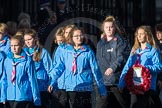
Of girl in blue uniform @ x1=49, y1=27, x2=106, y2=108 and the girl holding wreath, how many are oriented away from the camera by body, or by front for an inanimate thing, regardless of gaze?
0

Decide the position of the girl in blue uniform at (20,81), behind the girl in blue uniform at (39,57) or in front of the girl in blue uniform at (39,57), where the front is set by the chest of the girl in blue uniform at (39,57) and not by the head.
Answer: in front

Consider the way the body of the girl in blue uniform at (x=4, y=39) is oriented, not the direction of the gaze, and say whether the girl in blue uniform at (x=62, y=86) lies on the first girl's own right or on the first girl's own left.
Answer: on the first girl's own left

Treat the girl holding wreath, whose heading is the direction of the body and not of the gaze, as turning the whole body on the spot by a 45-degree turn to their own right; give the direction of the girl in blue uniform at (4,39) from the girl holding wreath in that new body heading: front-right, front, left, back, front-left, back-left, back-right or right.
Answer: front

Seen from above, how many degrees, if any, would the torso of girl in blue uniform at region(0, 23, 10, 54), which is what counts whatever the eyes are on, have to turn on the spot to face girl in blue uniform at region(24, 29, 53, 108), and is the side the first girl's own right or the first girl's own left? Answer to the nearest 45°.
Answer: approximately 90° to the first girl's own left

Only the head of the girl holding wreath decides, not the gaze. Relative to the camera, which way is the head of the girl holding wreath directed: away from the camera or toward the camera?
toward the camera

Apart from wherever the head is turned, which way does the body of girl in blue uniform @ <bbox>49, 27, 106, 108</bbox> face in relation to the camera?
toward the camera

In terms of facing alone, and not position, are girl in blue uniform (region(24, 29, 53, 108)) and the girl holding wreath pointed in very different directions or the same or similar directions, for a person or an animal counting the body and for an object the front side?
same or similar directions

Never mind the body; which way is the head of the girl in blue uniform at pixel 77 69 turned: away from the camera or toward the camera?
toward the camera

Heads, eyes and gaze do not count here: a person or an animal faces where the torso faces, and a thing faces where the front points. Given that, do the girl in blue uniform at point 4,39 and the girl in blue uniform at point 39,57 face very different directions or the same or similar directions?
same or similar directions

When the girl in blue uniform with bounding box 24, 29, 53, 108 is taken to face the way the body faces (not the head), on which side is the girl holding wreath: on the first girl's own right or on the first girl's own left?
on the first girl's own left

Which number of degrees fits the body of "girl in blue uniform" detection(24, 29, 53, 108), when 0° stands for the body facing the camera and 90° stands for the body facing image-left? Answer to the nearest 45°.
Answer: approximately 45°
